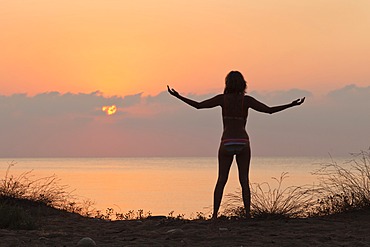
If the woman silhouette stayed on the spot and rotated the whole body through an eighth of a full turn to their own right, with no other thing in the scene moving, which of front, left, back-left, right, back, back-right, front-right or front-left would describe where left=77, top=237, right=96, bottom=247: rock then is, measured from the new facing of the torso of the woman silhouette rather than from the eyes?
back

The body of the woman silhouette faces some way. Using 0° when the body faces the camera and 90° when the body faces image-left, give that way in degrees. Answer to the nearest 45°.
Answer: approximately 180°
